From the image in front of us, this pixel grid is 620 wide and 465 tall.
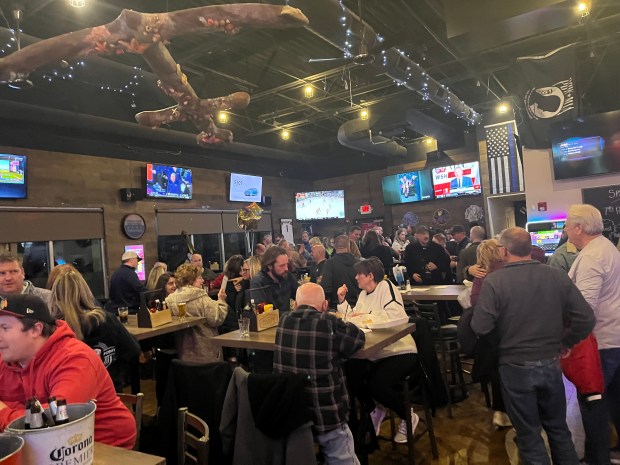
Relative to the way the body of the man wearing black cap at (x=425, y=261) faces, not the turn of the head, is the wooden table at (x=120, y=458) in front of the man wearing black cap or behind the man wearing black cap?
in front

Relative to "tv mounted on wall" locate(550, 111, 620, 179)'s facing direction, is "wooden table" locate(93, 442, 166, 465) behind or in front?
in front

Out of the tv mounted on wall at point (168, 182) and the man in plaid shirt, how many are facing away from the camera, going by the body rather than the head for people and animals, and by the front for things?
1

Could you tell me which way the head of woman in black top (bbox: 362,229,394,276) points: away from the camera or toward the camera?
away from the camera

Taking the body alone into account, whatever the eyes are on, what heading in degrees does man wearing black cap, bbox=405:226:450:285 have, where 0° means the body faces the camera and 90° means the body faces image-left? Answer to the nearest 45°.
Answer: approximately 0°

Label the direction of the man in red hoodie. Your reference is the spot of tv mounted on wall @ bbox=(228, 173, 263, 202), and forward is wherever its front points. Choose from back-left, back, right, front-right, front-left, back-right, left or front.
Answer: front-right

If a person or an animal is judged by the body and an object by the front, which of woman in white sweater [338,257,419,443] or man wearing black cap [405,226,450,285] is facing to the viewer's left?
the woman in white sweater

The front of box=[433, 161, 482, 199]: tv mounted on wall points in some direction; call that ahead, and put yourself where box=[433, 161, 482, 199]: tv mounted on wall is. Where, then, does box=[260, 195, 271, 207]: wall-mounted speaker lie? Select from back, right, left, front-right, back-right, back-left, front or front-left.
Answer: front-right

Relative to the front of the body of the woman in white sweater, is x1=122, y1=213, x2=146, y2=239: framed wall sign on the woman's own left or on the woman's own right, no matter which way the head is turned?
on the woman's own right

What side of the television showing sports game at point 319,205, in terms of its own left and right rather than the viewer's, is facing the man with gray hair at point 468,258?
front
